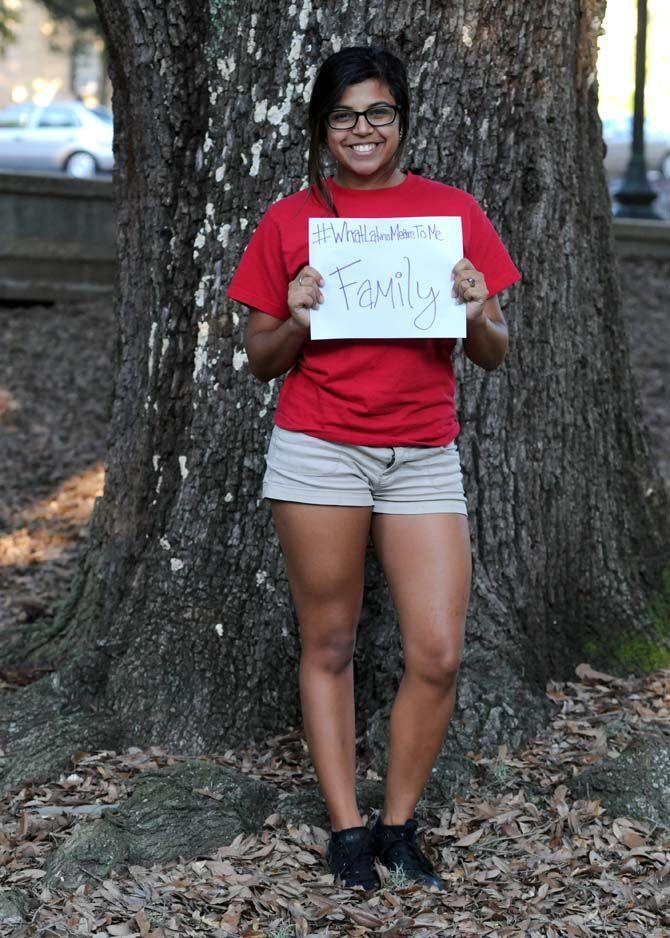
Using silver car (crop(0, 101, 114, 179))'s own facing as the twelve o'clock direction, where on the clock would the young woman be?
The young woman is roughly at 9 o'clock from the silver car.

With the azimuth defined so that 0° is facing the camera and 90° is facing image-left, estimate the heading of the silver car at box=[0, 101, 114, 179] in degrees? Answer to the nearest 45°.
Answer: approximately 90°

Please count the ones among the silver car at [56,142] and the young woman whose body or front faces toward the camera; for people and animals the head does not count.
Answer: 1

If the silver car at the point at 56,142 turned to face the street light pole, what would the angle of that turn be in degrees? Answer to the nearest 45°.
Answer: approximately 135° to its left

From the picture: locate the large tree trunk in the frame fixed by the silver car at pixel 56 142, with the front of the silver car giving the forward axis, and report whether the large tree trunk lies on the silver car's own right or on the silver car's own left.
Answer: on the silver car's own left

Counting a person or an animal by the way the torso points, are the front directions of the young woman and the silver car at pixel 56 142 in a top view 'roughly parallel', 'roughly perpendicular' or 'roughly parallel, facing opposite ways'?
roughly perpendicular

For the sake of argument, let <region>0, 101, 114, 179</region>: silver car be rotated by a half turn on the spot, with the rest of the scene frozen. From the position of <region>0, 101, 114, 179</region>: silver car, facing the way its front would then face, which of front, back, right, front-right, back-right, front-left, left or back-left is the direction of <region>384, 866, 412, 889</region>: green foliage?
right

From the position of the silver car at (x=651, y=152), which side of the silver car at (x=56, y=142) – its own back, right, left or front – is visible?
back

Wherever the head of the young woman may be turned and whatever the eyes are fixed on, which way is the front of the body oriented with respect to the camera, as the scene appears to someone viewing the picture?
toward the camera
